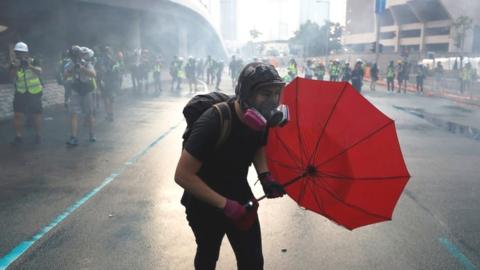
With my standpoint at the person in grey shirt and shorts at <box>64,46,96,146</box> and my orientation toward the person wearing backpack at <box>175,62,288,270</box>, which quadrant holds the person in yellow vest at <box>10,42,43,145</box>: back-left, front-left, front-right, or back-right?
back-right

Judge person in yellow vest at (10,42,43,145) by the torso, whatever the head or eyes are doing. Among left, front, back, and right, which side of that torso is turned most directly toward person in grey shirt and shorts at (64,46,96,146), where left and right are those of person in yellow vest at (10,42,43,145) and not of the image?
left

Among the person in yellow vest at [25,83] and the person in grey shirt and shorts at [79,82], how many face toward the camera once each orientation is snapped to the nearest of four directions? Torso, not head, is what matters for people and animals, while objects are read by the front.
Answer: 2

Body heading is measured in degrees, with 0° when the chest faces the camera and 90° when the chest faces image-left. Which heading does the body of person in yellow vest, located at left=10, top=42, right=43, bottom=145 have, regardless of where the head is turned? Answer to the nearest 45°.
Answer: approximately 0°

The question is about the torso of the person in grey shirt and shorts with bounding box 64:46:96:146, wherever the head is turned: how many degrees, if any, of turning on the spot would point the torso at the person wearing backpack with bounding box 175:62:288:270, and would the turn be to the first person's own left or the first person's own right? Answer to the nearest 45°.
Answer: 0° — they already face them

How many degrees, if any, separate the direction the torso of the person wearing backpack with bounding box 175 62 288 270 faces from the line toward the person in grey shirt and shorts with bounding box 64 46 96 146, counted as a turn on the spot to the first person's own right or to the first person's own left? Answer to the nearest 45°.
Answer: approximately 180°

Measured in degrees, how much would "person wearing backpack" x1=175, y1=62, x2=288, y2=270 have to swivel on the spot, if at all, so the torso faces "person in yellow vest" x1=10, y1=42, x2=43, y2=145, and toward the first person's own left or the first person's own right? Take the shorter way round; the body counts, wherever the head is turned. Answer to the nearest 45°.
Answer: approximately 180°
